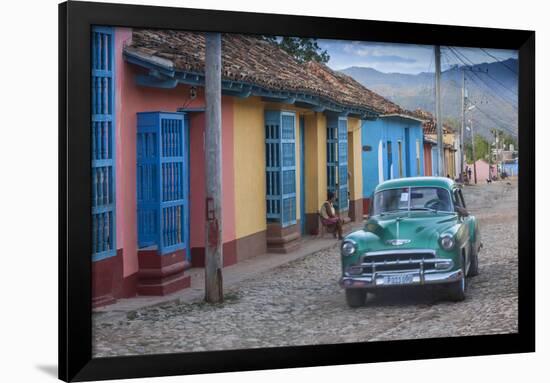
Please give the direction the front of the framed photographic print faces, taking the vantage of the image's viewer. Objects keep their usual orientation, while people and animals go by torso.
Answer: facing the viewer and to the right of the viewer
